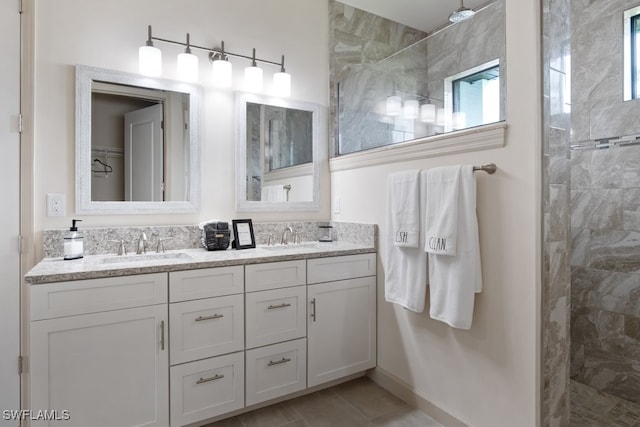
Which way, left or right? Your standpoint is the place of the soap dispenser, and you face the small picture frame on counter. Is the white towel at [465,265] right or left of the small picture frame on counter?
right

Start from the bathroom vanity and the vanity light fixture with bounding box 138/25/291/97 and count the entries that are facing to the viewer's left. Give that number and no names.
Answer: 0

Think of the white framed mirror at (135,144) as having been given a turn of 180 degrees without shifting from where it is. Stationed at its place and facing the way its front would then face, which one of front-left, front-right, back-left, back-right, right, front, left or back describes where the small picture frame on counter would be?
back-right

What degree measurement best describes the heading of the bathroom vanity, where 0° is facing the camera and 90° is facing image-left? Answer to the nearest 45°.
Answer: approximately 315°

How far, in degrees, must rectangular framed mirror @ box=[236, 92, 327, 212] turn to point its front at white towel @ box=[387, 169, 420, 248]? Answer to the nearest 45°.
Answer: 0° — it already faces it

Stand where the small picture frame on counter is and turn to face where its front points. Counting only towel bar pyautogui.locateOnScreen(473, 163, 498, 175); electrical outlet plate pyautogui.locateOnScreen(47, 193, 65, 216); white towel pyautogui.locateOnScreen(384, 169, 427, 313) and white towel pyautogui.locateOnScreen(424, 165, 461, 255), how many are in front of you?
3

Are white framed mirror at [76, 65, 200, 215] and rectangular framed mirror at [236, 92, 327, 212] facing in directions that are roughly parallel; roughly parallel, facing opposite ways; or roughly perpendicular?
roughly parallel

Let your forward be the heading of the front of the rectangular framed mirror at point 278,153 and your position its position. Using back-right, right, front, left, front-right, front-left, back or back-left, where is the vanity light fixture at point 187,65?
right

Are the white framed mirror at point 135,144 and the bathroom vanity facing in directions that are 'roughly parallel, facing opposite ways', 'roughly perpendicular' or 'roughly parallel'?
roughly parallel

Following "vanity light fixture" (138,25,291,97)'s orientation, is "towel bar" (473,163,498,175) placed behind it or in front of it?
in front

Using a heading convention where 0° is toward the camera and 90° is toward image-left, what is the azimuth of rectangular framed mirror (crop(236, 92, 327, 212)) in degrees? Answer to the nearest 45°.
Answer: approximately 315°

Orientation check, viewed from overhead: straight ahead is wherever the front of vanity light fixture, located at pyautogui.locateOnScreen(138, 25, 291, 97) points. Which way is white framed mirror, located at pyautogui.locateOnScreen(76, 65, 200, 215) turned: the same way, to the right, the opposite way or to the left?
the same way

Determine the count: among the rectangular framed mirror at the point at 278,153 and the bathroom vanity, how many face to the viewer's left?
0

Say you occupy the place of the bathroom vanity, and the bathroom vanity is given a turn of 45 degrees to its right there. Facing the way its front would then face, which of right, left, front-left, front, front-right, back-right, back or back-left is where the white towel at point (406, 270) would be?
left

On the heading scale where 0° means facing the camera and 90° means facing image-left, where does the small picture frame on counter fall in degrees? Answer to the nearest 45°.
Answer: approximately 315°

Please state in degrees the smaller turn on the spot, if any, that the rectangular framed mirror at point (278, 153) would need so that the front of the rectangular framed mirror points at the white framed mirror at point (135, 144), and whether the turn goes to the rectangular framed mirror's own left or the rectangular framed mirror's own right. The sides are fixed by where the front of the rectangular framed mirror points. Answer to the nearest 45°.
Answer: approximately 90° to the rectangular framed mirror's own right

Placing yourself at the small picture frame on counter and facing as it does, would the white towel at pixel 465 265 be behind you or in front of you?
in front

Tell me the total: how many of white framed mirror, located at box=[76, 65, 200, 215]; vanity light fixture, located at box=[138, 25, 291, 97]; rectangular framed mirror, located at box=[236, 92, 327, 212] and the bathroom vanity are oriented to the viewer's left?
0
